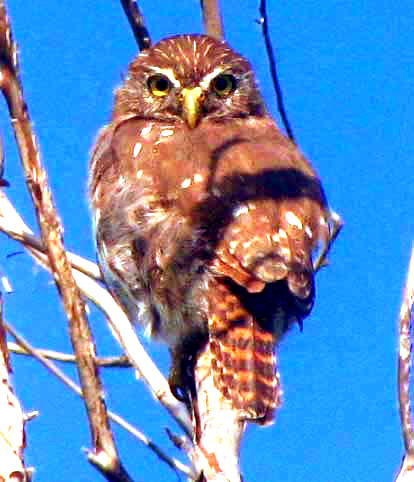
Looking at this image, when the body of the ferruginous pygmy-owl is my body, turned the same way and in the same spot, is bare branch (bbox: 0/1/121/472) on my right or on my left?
on my left

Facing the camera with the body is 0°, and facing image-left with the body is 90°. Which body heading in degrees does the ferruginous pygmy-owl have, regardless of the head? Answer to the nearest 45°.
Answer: approximately 135°
